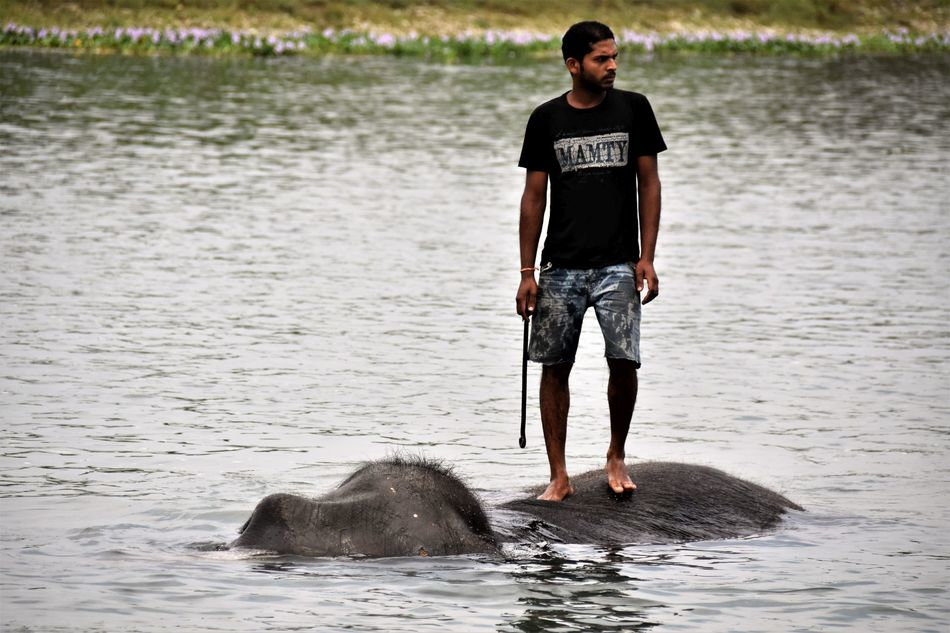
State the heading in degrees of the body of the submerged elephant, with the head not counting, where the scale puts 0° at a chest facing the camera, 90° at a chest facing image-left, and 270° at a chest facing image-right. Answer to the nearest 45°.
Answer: approximately 90°

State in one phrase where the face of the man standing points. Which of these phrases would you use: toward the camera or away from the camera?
toward the camera

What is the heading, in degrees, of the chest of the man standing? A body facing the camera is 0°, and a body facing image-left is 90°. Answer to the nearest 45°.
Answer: approximately 0°
